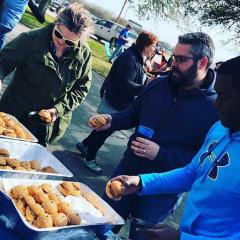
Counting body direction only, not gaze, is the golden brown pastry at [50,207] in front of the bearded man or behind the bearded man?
in front

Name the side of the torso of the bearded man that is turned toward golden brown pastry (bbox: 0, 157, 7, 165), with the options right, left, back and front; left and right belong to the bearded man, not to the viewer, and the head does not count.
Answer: front

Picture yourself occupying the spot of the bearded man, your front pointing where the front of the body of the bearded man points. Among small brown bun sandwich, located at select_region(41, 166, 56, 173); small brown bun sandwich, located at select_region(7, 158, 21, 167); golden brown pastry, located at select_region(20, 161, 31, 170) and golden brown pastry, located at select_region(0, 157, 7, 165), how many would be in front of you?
4

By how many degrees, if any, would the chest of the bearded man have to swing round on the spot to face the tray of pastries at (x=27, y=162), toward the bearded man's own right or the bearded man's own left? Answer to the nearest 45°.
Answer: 0° — they already face it

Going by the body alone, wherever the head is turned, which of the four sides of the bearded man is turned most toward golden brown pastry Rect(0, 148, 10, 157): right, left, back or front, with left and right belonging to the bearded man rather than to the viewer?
front

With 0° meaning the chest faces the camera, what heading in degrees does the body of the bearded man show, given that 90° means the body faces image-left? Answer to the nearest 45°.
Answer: approximately 45°

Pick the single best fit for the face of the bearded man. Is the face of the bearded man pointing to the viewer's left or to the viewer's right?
to the viewer's left

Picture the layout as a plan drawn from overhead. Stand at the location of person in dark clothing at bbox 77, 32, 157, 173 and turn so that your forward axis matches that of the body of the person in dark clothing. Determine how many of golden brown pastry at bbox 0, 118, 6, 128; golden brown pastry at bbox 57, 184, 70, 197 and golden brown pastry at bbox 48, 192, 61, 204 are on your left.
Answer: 0

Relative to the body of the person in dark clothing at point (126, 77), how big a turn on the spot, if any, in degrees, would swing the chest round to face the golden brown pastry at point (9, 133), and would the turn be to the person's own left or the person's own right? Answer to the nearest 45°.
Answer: approximately 90° to the person's own right

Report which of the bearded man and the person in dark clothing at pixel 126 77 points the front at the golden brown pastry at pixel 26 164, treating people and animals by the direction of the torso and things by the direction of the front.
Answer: the bearded man
